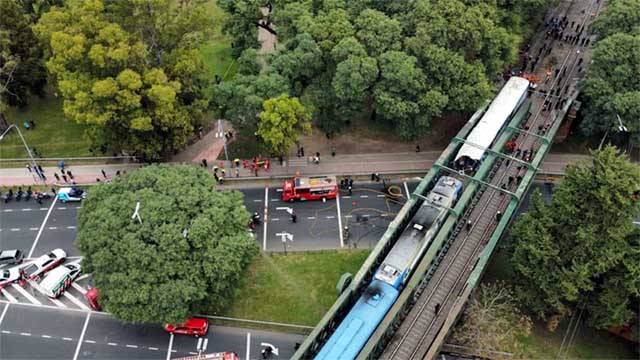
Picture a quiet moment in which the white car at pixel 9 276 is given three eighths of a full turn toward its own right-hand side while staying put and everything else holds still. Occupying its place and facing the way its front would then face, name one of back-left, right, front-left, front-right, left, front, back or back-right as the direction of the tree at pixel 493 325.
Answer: front-left

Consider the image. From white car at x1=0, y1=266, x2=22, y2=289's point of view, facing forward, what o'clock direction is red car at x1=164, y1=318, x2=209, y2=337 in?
The red car is roughly at 3 o'clock from the white car.

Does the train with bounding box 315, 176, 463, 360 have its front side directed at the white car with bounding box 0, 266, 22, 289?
no

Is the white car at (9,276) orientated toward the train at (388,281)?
no

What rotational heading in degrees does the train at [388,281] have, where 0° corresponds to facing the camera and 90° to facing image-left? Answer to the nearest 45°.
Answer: approximately 225°

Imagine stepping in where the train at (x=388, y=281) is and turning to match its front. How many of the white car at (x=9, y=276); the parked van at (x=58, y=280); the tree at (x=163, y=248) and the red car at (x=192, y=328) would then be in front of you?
0

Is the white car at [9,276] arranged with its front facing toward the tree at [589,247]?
no
